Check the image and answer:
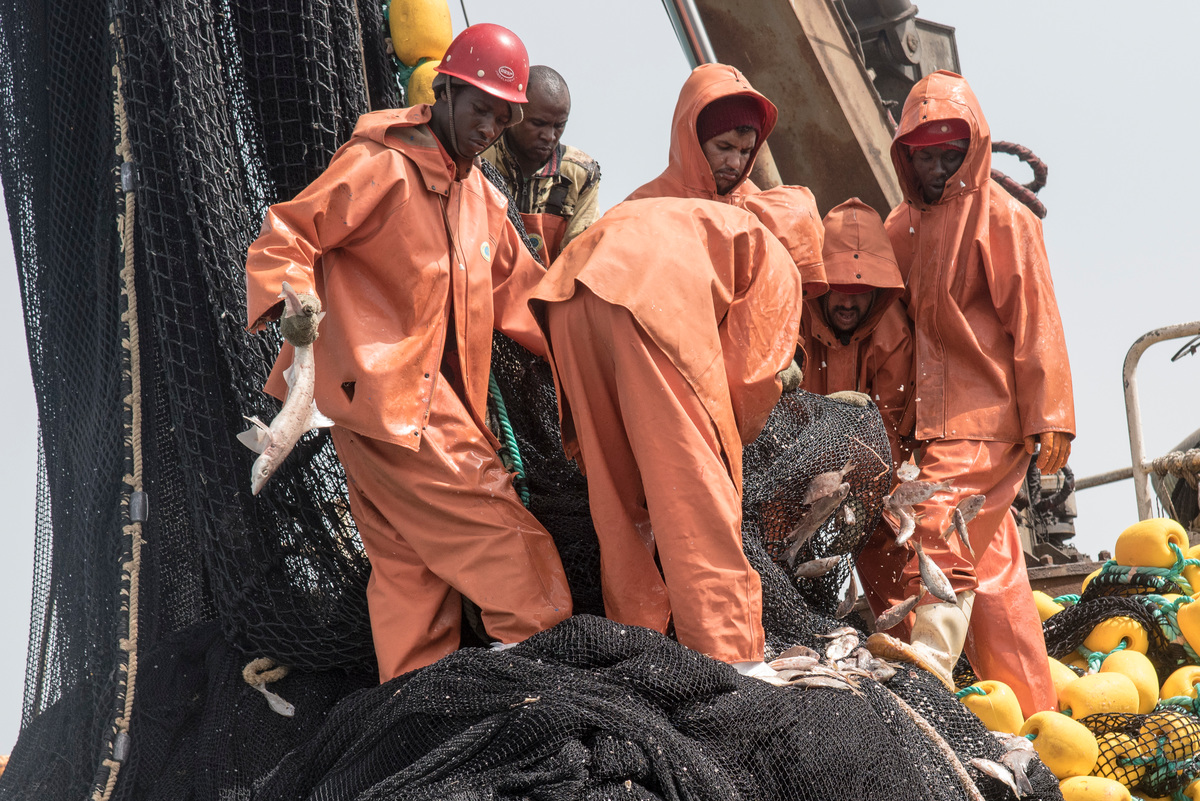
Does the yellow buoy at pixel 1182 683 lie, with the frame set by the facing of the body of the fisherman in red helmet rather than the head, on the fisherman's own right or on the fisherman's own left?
on the fisherman's own left

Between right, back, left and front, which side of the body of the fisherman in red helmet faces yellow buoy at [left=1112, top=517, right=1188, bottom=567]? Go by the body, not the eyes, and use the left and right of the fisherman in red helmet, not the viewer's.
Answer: left

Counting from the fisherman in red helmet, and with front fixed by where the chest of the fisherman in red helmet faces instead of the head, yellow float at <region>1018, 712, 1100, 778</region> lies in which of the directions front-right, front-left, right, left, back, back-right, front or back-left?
front-left

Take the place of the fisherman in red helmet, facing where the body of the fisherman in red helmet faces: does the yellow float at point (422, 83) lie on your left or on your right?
on your left

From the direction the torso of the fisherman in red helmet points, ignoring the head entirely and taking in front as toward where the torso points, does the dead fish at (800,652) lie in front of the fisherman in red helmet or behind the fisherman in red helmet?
in front

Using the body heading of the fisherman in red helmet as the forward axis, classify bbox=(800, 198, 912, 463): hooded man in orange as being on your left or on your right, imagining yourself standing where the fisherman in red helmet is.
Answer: on your left

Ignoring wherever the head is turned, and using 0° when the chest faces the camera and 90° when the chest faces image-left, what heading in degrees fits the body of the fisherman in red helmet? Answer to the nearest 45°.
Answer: approximately 315°

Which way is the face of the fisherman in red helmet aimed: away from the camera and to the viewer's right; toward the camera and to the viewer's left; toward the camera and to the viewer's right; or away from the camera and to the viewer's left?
toward the camera and to the viewer's right

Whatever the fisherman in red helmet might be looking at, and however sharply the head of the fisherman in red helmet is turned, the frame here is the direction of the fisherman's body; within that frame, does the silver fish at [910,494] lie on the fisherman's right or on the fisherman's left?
on the fisherman's left

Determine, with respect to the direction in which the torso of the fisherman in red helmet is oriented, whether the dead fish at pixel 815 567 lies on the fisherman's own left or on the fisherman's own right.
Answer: on the fisherman's own left

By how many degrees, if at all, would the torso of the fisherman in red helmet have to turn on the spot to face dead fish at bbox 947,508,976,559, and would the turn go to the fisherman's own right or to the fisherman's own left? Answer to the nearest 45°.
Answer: approximately 45° to the fisherman's own left
